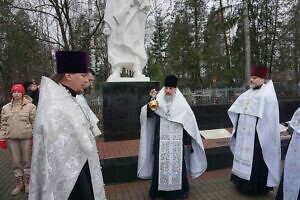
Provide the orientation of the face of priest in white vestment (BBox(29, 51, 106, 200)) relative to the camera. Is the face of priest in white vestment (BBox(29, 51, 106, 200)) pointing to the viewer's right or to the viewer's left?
to the viewer's right

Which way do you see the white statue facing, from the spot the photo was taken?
facing the viewer

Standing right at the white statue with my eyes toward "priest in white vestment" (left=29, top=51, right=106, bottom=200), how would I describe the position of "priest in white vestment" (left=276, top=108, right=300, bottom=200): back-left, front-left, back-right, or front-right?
front-left

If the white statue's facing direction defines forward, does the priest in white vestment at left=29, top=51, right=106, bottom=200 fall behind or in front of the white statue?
in front

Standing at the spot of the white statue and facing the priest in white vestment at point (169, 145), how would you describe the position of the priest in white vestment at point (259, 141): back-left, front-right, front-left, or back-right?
front-left

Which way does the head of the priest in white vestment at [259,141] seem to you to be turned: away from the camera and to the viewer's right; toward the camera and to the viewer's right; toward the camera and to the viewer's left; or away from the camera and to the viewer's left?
toward the camera and to the viewer's left

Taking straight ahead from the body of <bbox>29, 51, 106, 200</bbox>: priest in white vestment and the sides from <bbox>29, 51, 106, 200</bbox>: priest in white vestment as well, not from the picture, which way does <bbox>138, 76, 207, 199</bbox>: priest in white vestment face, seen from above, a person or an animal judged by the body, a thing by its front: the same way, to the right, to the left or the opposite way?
to the right

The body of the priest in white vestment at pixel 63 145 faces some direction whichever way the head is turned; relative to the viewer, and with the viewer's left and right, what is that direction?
facing to the right of the viewer

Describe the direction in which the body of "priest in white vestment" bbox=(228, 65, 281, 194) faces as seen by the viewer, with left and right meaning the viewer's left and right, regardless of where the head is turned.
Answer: facing the viewer and to the left of the viewer

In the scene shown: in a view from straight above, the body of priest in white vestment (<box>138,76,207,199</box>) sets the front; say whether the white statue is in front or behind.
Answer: behind

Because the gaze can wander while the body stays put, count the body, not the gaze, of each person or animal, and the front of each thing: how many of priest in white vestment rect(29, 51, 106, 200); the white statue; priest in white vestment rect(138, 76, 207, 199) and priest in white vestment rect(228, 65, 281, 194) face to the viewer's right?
1

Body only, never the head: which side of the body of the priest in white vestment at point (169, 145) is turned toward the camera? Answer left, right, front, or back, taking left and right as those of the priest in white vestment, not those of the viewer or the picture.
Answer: front

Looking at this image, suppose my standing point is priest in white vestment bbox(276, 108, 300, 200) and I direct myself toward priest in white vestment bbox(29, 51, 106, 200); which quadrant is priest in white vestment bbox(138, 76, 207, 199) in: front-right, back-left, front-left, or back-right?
front-right

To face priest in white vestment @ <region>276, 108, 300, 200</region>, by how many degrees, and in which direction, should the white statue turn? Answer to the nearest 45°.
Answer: approximately 45° to its left

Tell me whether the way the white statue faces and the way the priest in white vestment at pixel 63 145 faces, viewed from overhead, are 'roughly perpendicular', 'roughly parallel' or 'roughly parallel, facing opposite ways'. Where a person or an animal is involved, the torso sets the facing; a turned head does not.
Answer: roughly perpendicular

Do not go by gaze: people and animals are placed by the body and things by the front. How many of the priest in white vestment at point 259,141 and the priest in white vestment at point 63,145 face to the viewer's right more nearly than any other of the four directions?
1
